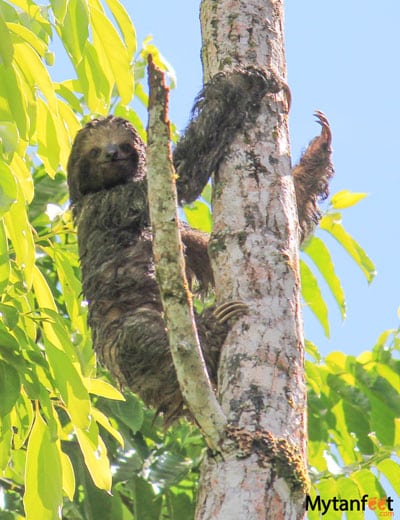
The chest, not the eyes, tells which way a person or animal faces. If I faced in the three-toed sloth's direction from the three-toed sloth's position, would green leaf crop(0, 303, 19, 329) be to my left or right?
on my right

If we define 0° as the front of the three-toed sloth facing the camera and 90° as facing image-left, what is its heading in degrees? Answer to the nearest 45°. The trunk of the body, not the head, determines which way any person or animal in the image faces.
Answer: approximately 315°
